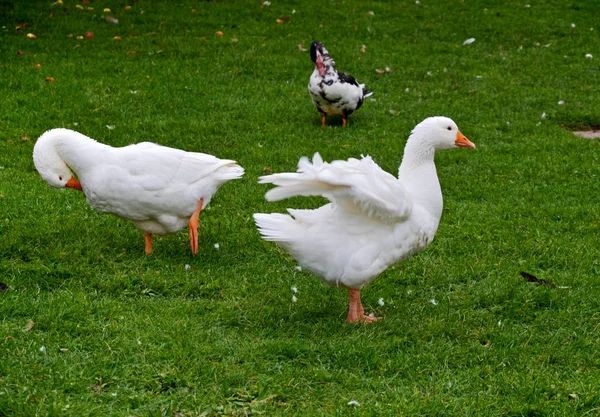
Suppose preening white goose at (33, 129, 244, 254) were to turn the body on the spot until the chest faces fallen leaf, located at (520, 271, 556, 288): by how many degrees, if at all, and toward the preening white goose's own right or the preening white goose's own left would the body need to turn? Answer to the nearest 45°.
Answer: approximately 180°

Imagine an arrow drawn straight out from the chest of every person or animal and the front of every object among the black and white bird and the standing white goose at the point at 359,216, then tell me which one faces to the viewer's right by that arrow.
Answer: the standing white goose

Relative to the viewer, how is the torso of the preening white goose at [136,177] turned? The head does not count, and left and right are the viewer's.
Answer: facing to the left of the viewer

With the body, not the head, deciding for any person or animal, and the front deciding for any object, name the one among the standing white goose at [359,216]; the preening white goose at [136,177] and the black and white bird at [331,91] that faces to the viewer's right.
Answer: the standing white goose

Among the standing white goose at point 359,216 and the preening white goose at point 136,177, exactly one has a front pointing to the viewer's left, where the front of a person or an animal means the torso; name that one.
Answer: the preening white goose

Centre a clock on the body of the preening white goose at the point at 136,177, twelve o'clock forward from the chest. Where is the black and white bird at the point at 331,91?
The black and white bird is roughly at 4 o'clock from the preening white goose.

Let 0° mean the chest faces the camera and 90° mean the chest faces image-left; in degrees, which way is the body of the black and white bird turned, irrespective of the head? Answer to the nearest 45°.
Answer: approximately 45°

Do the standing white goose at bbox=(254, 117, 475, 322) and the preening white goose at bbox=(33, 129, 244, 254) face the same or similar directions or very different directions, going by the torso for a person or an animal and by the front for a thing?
very different directions

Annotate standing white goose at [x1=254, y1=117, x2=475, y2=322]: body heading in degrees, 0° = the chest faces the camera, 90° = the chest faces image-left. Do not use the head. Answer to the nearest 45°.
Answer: approximately 270°

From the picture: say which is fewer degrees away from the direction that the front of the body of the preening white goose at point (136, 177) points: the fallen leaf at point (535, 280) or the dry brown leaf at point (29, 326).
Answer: the dry brown leaf

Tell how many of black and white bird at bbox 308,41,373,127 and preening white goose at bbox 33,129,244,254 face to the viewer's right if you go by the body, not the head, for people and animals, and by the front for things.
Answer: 0

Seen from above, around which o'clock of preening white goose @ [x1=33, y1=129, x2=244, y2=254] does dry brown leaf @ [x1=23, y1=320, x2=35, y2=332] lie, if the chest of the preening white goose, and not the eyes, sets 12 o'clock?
The dry brown leaf is roughly at 10 o'clock from the preening white goose.

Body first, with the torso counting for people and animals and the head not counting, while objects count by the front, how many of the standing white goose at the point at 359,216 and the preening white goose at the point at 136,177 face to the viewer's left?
1

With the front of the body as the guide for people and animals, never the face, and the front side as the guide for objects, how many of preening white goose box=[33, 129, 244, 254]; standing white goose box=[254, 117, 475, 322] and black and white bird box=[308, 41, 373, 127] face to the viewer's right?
1

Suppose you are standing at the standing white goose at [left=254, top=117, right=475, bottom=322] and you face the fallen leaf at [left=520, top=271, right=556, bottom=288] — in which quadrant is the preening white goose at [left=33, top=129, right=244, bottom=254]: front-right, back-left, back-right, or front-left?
back-left
